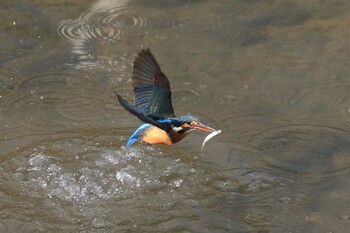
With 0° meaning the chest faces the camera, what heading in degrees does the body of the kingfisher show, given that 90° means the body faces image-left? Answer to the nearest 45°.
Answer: approximately 270°
